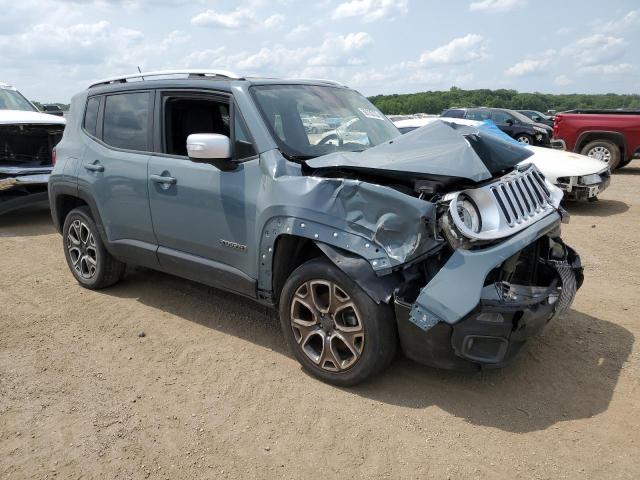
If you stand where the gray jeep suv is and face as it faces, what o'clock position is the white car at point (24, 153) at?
The white car is roughly at 6 o'clock from the gray jeep suv.

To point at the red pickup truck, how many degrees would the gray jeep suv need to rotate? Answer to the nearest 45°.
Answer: approximately 90° to its left

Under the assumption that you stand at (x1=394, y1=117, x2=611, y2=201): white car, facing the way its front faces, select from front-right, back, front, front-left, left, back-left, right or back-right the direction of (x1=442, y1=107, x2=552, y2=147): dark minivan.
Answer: back-left

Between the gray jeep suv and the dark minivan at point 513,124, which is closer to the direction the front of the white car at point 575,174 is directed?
the gray jeep suv

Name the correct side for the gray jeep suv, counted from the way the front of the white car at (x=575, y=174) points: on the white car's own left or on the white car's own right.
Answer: on the white car's own right

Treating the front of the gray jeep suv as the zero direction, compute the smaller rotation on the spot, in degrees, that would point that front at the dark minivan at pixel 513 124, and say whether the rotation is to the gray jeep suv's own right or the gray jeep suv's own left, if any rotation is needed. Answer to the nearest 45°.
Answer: approximately 90° to the gray jeep suv's own left

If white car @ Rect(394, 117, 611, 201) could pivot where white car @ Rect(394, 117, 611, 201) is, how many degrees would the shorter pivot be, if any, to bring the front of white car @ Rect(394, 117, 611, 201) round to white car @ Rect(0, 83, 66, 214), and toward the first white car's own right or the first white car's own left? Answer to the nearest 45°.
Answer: approximately 135° to the first white car's own right

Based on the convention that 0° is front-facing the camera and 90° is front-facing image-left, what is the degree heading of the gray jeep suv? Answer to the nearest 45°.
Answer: approximately 315°
